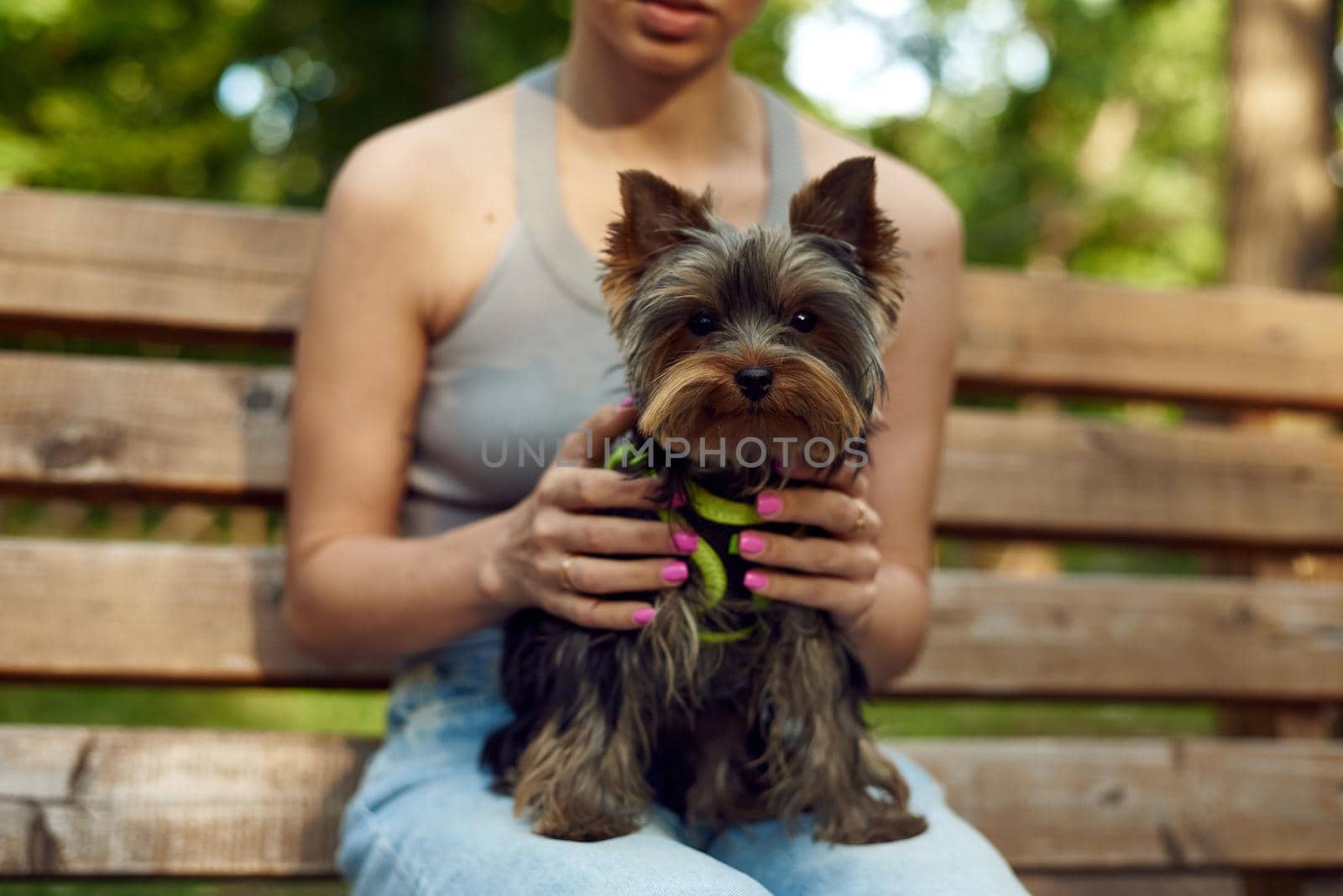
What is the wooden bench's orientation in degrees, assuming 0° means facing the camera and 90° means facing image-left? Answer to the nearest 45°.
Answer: approximately 0°

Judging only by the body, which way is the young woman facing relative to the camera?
toward the camera

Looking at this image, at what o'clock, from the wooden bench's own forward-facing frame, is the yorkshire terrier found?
The yorkshire terrier is roughly at 1 o'clock from the wooden bench.

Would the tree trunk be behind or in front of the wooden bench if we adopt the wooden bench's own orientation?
behind

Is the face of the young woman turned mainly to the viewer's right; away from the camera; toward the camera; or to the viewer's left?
toward the camera
